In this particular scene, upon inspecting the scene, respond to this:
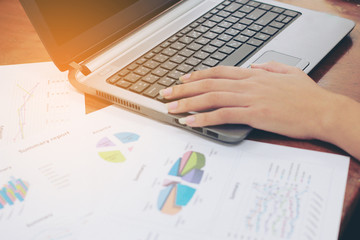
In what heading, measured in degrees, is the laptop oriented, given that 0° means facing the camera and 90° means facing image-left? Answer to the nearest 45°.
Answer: approximately 315°
